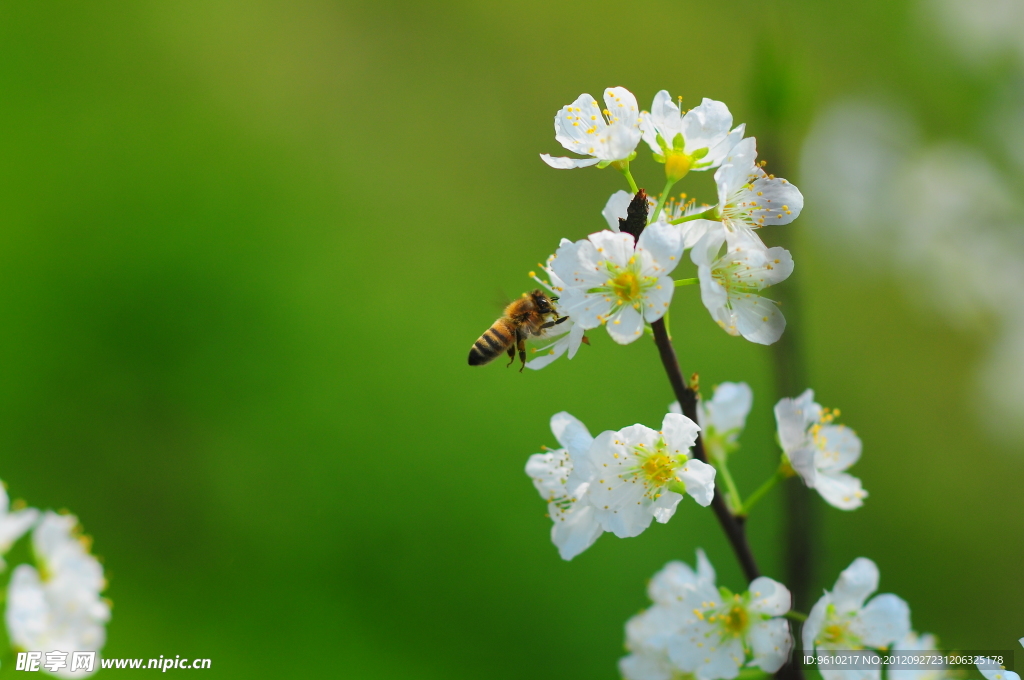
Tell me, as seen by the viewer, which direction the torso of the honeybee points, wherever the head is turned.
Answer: to the viewer's right

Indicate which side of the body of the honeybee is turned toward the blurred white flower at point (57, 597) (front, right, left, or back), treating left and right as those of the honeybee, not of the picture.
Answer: back
